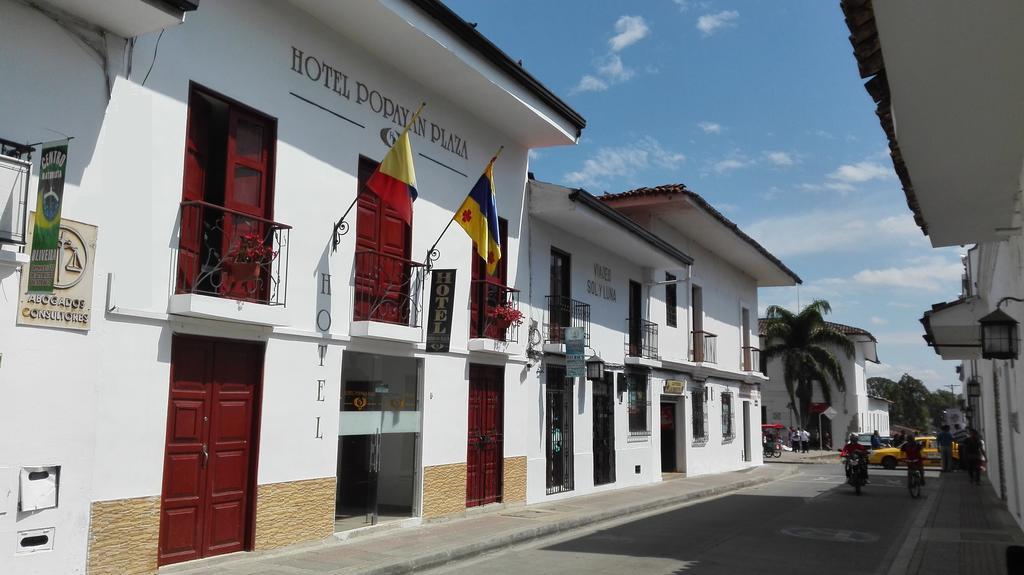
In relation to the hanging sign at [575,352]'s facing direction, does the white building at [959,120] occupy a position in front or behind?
in front

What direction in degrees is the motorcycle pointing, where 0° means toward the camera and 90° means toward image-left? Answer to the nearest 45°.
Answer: approximately 0°

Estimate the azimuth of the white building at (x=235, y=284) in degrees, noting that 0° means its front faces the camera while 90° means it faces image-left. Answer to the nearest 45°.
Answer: approximately 315°

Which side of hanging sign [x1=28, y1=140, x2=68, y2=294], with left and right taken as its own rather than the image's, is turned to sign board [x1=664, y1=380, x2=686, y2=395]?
back
